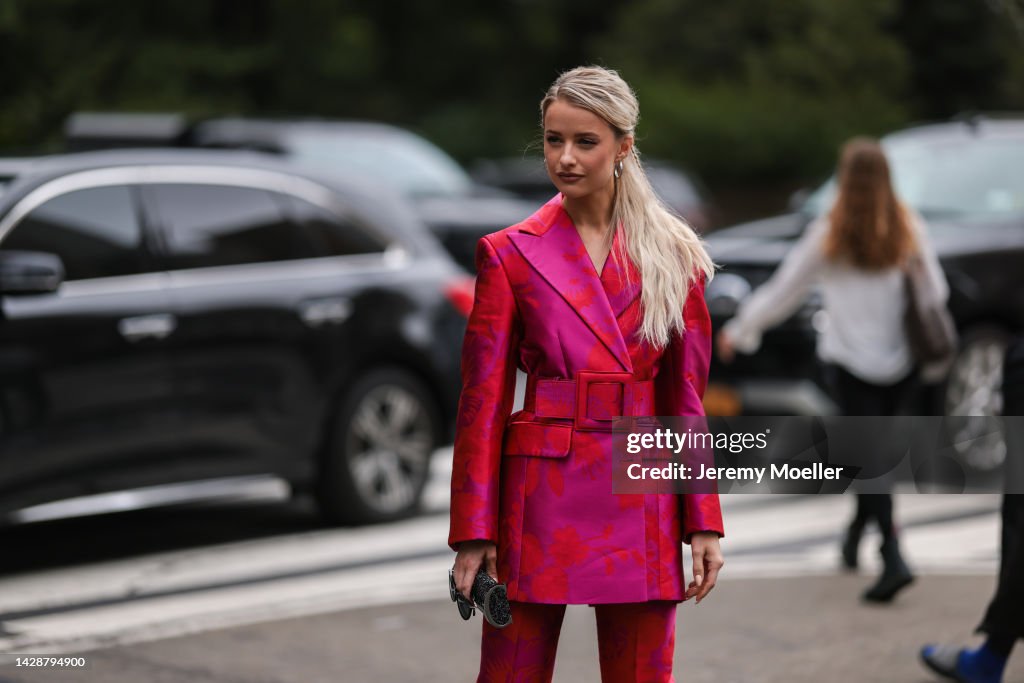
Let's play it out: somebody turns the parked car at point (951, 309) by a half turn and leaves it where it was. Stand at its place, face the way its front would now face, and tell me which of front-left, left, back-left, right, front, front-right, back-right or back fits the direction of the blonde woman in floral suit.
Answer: back-right

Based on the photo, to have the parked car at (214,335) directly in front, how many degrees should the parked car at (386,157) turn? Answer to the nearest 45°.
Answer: approximately 45° to its right

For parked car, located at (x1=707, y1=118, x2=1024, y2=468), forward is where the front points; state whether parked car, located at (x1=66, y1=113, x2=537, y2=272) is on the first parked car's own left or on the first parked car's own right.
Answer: on the first parked car's own right

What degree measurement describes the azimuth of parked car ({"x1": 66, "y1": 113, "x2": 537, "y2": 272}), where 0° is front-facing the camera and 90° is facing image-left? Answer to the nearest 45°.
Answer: approximately 315°

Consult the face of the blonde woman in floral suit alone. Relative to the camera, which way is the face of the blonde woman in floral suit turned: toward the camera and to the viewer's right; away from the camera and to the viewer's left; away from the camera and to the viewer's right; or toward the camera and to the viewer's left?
toward the camera and to the viewer's left

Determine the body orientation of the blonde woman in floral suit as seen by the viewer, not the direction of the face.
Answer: toward the camera

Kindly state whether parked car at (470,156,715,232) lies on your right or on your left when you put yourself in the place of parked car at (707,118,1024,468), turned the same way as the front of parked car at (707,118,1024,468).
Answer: on your right

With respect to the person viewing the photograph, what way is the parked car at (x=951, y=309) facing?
facing the viewer and to the left of the viewer

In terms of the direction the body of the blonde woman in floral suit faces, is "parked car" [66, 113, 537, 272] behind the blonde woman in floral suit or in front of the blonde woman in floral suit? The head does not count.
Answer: behind

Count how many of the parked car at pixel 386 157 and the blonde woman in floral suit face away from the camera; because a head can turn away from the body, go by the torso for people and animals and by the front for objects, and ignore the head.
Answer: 0

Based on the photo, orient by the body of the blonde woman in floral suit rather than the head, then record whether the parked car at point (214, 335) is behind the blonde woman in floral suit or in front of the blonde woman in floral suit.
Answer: behind

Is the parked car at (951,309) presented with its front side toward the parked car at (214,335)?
yes
